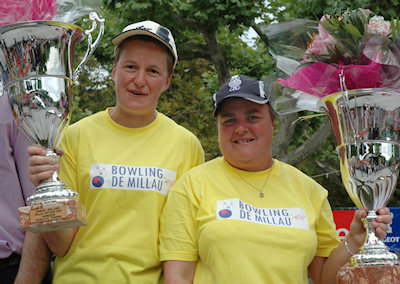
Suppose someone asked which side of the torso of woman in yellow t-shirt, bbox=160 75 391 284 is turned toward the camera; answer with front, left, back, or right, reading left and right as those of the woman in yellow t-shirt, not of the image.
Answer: front

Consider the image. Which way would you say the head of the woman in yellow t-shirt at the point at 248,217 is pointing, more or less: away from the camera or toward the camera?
toward the camera

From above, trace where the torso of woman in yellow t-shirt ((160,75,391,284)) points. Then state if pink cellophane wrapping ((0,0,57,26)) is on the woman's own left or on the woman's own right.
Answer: on the woman's own right
